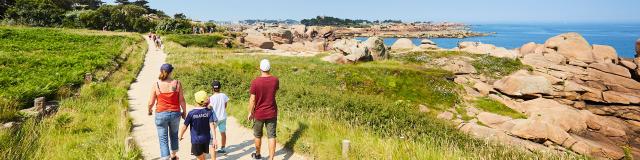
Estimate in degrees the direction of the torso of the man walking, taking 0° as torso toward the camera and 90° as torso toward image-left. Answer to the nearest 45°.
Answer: approximately 180°

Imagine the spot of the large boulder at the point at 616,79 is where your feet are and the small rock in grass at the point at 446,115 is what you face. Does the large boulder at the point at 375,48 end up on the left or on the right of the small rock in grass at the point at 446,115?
right

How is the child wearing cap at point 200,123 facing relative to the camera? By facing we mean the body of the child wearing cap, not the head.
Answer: away from the camera

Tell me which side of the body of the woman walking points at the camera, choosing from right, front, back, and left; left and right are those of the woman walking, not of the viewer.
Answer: back

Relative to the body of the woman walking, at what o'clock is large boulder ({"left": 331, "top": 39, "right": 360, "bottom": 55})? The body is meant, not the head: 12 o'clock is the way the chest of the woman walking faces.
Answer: The large boulder is roughly at 1 o'clock from the woman walking.

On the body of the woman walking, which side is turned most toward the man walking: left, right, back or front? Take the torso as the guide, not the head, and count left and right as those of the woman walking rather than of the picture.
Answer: right

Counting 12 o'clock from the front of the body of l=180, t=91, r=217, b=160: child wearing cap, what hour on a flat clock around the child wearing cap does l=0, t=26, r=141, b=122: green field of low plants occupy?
The green field of low plants is roughly at 11 o'clock from the child wearing cap.
